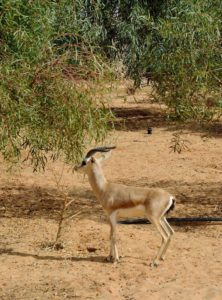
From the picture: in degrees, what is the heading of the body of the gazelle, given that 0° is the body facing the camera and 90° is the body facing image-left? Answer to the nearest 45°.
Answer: approximately 90°
